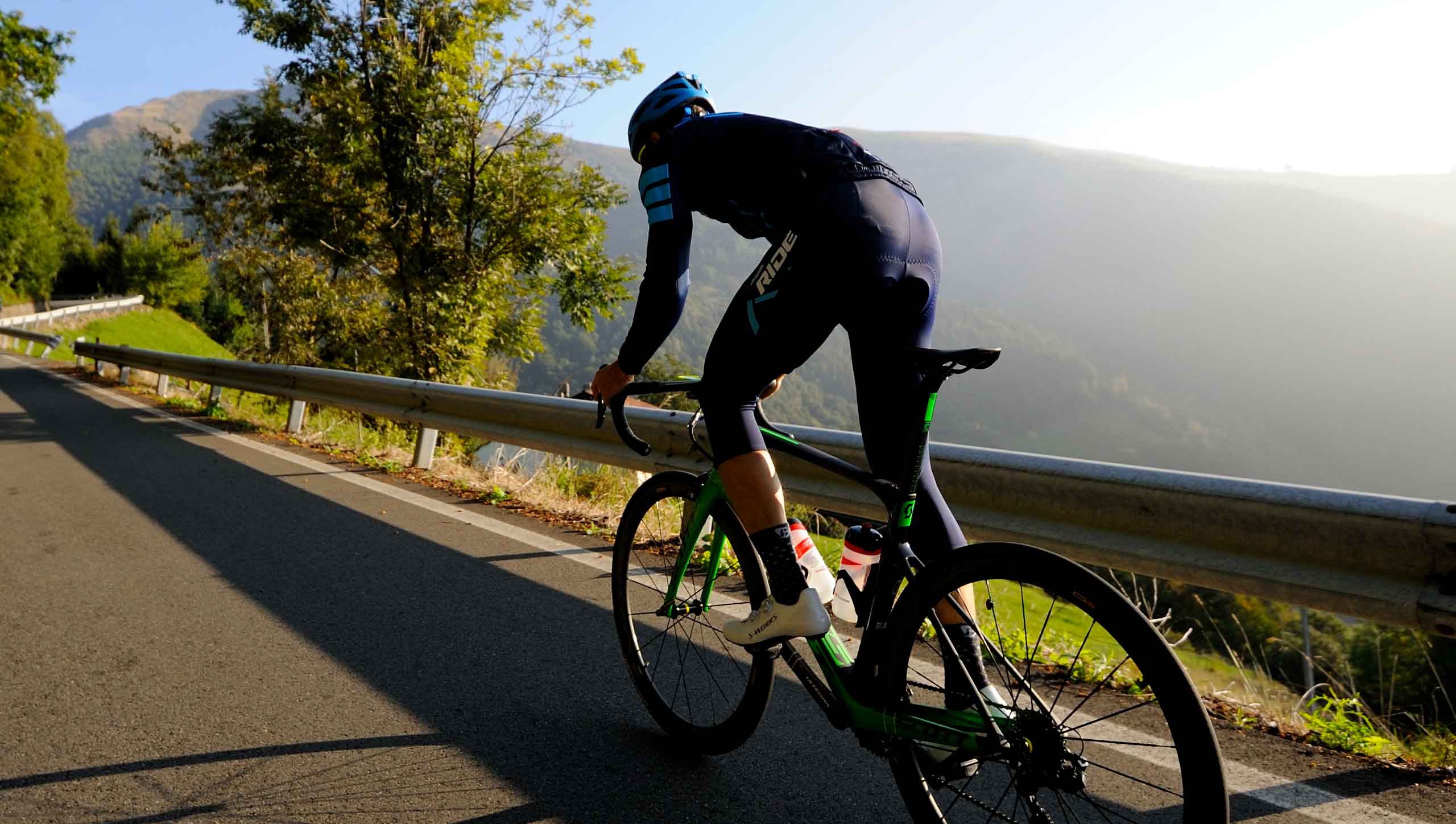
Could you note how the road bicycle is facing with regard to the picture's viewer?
facing away from the viewer and to the left of the viewer

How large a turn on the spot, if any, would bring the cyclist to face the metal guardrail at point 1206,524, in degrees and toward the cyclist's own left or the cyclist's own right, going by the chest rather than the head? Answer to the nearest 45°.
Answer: approximately 135° to the cyclist's own right

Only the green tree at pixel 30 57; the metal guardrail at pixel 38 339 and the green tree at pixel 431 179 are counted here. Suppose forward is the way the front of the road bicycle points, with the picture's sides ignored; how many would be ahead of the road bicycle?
3

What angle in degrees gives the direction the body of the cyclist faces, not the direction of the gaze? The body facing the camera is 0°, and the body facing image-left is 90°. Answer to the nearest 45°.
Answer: approximately 135°

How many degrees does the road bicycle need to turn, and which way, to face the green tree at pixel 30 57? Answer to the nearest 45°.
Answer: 0° — it already faces it

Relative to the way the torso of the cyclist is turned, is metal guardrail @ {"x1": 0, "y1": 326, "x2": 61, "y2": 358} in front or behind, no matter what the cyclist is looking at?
in front

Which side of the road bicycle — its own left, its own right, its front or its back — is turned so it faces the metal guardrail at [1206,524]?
right

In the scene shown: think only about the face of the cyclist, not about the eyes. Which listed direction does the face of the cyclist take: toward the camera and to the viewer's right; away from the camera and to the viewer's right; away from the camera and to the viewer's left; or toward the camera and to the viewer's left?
away from the camera and to the viewer's left
